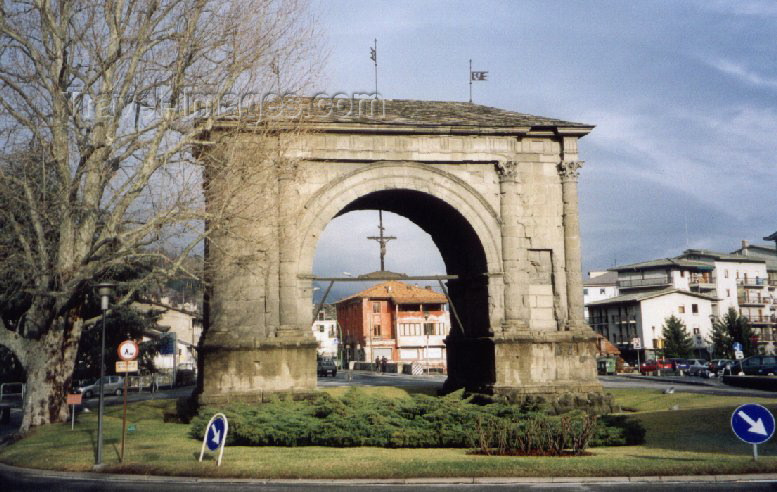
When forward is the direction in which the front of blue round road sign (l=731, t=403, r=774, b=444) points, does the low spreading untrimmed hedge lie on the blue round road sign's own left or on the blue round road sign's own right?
on the blue round road sign's own right

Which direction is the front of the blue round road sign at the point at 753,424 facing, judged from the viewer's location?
facing the viewer

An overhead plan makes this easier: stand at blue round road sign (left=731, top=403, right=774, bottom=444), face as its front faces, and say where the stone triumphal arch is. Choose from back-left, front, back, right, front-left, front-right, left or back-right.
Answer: back-right

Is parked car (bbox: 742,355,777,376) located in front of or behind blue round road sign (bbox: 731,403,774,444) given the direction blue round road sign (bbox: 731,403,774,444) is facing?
behind
